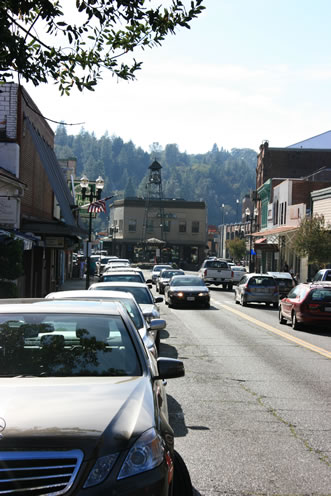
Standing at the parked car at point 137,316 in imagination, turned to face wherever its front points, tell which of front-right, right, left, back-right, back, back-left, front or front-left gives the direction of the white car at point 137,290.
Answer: back

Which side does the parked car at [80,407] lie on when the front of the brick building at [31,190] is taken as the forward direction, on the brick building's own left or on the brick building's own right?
on the brick building's own right

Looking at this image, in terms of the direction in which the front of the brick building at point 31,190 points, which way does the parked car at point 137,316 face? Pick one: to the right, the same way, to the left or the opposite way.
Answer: to the right

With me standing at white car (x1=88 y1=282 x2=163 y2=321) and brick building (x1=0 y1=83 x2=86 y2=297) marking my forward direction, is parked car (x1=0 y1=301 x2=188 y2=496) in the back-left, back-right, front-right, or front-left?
back-left

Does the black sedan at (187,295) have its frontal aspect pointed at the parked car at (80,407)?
yes

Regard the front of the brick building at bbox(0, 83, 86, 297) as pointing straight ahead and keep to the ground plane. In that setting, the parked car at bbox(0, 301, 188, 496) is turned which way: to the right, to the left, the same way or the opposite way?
to the right
